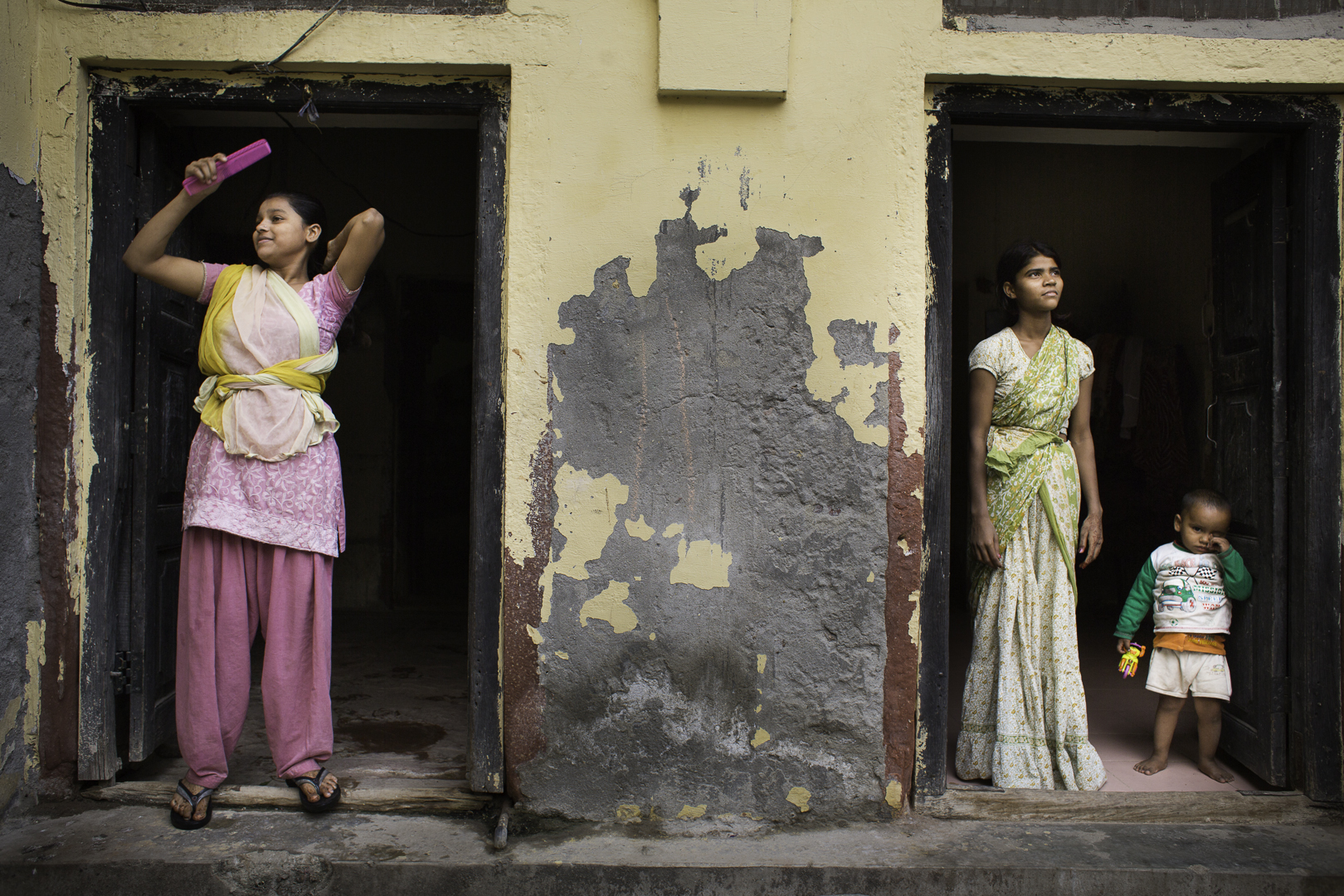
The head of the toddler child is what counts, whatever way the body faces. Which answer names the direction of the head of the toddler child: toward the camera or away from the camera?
toward the camera

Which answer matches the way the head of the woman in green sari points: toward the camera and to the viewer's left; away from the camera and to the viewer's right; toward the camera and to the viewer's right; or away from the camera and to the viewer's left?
toward the camera and to the viewer's right

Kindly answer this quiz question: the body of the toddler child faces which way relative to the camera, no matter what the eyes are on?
toward the camera
